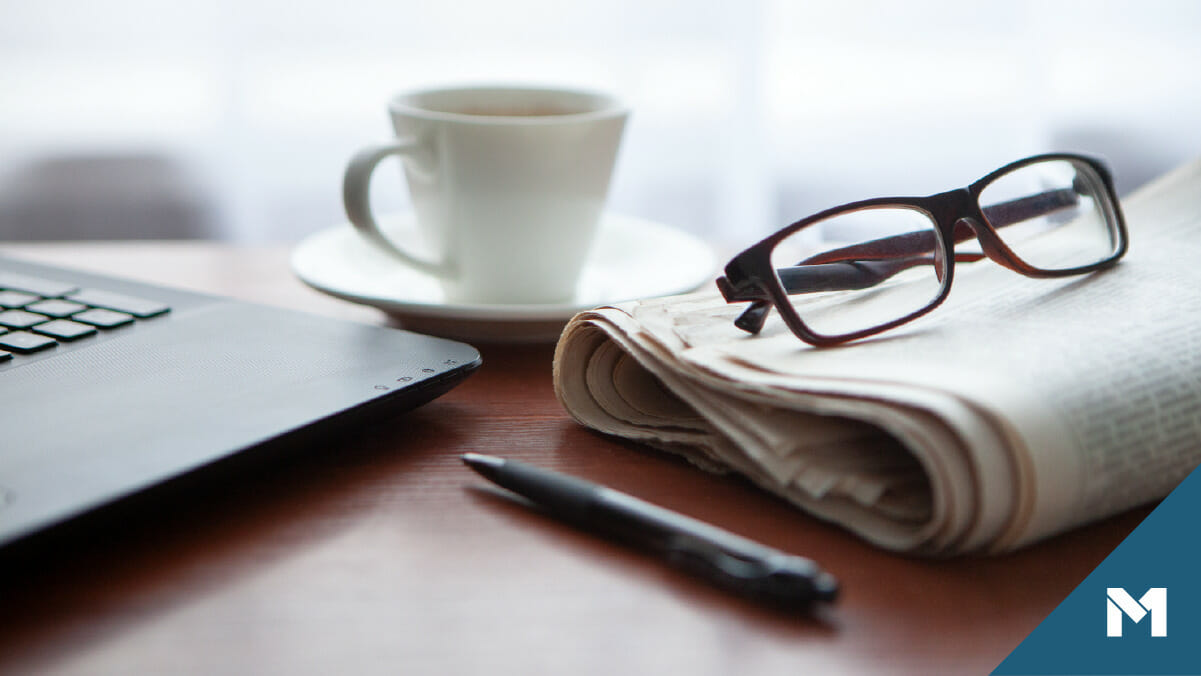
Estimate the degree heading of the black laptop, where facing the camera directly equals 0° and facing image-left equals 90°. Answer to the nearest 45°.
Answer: approximately 315°
